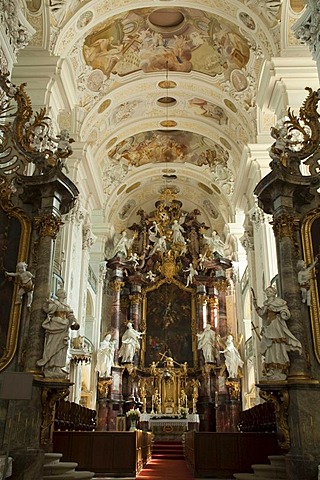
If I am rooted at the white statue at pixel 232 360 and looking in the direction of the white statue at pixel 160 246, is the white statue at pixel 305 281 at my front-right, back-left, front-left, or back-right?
back-left

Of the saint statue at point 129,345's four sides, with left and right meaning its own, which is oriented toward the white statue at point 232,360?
left

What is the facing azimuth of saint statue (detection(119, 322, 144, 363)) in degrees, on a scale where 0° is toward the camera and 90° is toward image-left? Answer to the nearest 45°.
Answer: approximately 0°

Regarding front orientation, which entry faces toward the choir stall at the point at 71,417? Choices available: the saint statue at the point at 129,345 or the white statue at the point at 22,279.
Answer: the saint statue

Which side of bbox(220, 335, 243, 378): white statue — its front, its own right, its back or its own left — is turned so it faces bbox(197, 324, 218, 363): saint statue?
right

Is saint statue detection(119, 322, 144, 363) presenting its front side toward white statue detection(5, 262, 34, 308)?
no

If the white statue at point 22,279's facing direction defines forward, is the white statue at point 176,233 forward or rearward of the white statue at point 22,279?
rearward
